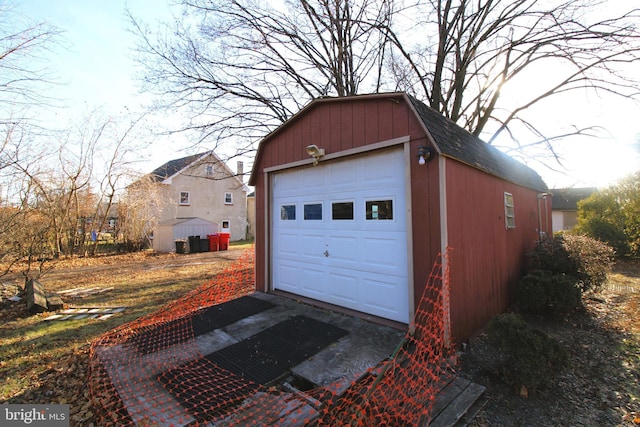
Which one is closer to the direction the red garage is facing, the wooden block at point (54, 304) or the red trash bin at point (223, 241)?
the wooden block

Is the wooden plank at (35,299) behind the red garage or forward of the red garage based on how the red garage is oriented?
forward

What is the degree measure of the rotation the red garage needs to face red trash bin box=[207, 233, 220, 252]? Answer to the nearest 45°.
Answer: approximately 90° to its right

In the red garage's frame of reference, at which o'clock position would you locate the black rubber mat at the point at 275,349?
The black rubber mat is roughly at 12 o'clock from the red garage.

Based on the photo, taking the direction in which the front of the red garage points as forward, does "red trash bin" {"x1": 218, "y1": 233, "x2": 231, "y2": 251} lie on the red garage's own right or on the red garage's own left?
on the red garage's own right

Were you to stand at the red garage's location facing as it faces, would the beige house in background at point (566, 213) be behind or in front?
behind

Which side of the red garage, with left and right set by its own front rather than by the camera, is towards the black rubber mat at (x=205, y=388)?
front

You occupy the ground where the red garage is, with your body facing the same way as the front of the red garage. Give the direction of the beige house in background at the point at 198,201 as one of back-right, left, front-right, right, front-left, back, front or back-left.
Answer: right

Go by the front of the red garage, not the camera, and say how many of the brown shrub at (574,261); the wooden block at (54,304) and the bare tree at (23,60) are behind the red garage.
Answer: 1

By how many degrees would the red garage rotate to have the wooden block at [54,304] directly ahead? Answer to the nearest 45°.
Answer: approximately 45° to its right

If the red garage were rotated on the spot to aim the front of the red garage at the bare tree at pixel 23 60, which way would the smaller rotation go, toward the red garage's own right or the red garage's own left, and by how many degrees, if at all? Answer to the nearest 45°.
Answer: approximately 45° to the red garage's own right

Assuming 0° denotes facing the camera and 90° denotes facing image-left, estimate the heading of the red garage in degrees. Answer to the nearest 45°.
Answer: approximately 45°

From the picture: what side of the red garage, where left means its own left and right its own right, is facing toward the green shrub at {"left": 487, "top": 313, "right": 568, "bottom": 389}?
left
